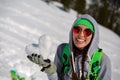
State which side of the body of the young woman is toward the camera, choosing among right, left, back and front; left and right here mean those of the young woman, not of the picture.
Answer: front
